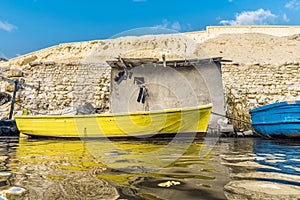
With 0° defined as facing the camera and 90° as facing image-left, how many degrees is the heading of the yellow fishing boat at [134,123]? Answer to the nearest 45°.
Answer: approximately 270°

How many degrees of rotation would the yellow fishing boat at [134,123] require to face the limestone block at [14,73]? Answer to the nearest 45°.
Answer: approximately 135° to its left

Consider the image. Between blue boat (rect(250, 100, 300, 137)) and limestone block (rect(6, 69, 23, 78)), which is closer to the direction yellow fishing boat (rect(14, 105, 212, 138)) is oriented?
the blue boat

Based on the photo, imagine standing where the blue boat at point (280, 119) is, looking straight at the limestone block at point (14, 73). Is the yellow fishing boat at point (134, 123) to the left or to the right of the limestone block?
left

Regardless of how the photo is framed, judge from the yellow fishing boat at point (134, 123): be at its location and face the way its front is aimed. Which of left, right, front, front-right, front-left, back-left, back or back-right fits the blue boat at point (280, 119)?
front
